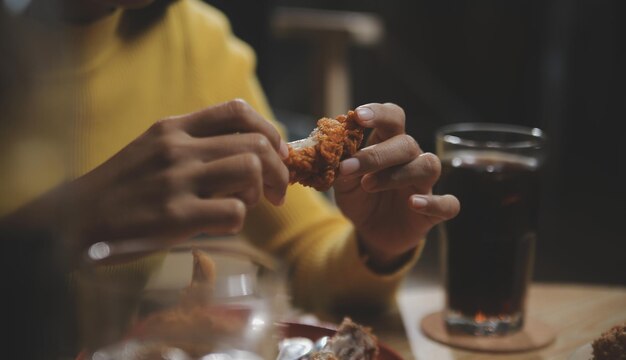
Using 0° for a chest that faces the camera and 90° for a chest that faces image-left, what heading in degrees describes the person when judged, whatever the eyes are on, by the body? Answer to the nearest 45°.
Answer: approximately 315°
